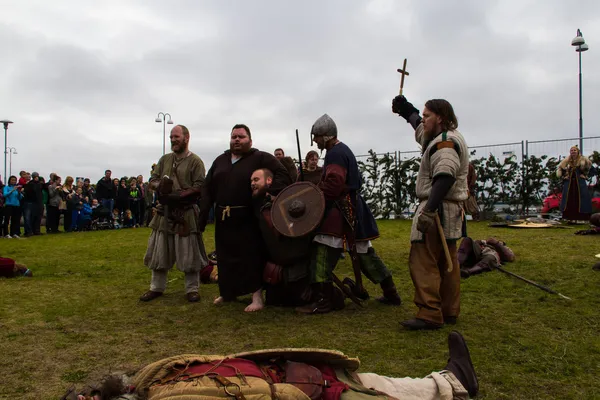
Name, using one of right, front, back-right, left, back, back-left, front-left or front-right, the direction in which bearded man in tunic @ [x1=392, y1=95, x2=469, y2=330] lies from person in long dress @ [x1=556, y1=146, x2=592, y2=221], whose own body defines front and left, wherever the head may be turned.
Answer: front

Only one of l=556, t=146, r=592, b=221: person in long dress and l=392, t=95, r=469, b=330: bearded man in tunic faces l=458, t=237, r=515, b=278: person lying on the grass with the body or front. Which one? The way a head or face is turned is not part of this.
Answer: l=556, t=146, r=592, b=221: person in long dress

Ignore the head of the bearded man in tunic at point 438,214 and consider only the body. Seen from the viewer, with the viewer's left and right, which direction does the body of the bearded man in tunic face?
facing to the left of the viewer

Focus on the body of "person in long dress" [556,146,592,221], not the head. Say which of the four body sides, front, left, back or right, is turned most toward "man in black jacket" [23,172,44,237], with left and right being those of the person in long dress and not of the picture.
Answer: right

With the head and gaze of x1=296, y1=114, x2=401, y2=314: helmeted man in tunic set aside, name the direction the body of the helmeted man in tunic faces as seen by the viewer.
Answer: to the viewer's left

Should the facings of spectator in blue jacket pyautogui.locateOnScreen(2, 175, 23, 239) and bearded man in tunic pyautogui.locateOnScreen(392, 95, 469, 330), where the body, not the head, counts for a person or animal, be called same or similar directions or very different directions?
very different directions

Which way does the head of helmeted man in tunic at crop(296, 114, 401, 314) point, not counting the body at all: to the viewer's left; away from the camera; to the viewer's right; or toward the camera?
to the viewer's left

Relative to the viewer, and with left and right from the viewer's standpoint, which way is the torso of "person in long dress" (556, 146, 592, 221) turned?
facing the viewer

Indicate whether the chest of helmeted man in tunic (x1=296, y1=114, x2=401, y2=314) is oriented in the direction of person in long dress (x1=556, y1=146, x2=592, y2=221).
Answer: no

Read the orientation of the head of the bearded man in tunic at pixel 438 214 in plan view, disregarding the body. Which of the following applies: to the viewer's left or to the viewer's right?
to the viewer's left

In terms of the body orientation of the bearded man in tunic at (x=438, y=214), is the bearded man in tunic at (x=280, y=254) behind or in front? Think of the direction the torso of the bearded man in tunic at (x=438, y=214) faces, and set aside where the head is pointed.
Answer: in front

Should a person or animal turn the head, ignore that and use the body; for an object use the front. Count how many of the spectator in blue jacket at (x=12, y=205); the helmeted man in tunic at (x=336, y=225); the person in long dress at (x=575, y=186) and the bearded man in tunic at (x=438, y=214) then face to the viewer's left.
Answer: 2

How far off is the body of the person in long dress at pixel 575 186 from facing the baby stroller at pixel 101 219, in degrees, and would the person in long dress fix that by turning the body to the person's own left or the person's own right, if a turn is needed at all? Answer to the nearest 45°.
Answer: approximately 90° to the person's own right

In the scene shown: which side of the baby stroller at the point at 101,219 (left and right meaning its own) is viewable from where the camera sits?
front
